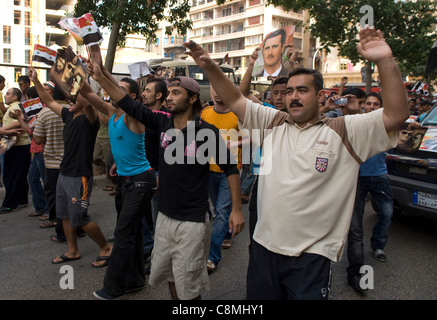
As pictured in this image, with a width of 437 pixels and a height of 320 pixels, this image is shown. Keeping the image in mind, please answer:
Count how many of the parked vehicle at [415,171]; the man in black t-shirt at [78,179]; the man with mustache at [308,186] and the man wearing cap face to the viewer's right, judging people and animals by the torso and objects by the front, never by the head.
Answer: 0

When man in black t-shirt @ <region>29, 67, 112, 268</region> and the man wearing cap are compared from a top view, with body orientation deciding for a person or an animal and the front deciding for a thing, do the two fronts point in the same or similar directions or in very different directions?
same or similar directions

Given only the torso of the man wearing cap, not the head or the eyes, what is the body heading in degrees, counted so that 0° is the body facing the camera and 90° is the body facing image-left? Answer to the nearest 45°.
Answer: approximately 45°

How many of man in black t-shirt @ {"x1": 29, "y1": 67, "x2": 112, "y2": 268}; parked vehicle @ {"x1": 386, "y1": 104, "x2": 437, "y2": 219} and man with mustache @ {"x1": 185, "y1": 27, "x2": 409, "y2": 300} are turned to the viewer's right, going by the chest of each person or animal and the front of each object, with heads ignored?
0

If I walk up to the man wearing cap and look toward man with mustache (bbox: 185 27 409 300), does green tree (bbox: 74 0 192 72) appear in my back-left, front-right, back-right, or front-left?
back-left

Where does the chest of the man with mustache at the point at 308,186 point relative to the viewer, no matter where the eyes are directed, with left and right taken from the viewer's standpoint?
facing the viewer and to the left of the viewer

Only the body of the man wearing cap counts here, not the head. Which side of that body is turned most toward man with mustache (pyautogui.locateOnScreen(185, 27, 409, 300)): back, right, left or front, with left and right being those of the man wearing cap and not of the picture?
left

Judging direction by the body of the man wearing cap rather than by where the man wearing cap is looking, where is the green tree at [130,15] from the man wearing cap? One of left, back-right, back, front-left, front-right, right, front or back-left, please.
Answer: back-right

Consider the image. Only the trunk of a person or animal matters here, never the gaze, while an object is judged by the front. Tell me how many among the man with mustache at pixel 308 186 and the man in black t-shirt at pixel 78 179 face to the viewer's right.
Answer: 0

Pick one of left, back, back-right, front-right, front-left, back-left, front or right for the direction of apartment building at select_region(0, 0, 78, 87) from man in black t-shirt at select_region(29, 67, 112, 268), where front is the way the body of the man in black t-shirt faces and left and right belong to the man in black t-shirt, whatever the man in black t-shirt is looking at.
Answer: back-right

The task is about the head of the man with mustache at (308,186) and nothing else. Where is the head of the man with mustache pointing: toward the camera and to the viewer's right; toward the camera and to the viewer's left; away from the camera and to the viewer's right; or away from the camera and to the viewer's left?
toward the camera and to the viewer's left
